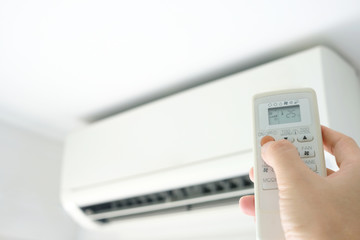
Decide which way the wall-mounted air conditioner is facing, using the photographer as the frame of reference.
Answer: facing the viewer and to the left of the viewer
